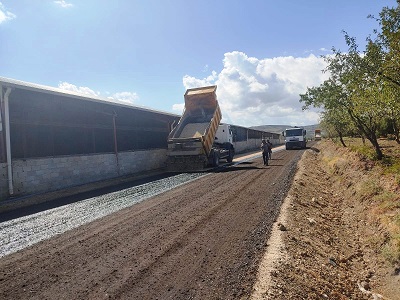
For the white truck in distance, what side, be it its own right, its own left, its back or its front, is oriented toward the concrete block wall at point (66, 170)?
front

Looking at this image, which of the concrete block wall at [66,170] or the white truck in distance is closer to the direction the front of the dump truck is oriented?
the white truck in distance

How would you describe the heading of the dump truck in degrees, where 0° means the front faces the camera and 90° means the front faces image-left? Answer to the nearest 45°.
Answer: approximately 225°

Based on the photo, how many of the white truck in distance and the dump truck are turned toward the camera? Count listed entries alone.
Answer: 1

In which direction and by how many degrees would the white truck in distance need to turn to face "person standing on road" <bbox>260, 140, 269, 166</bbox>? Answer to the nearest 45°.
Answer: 0° — it already faces them

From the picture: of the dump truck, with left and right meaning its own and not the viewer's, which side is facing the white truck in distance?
front
